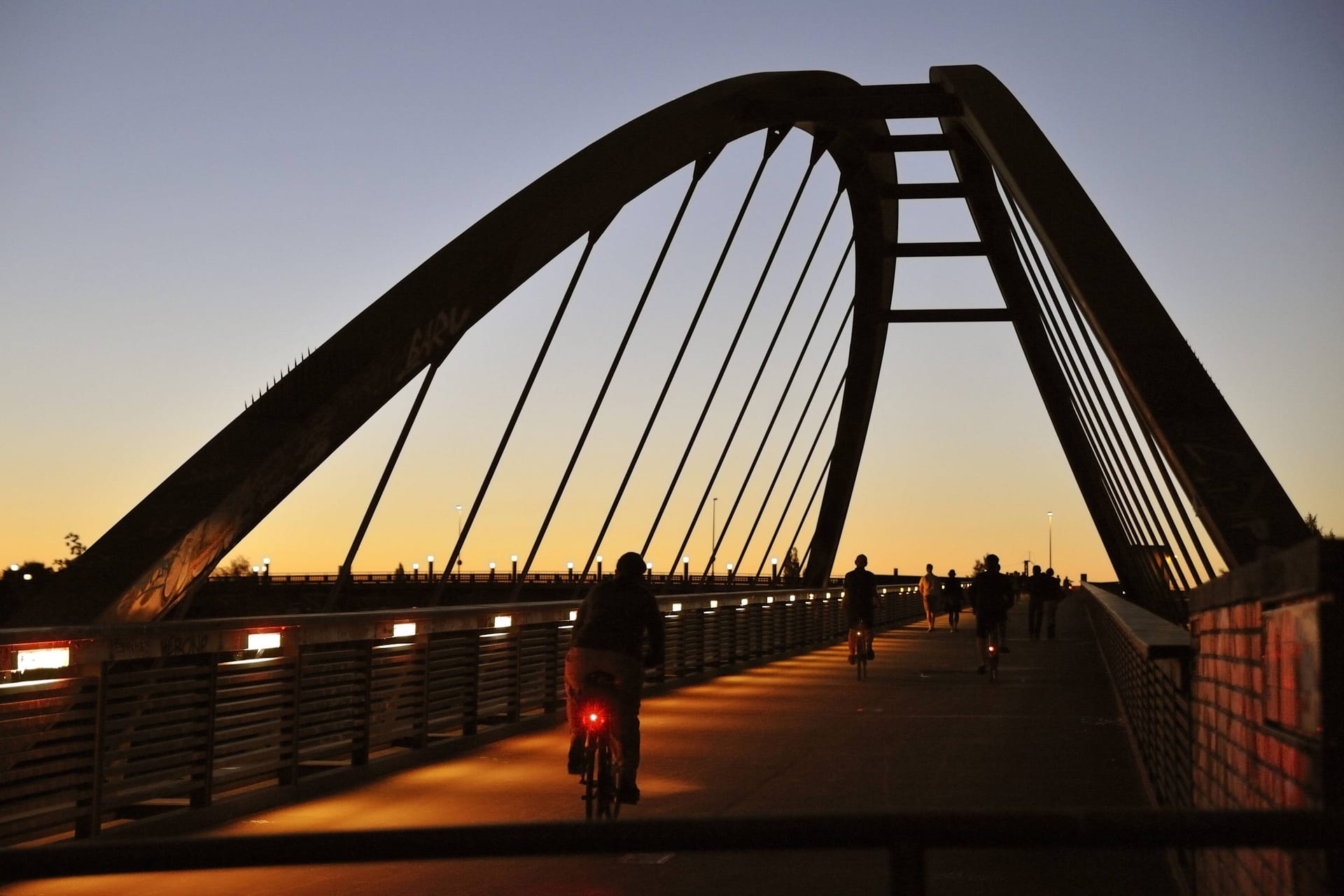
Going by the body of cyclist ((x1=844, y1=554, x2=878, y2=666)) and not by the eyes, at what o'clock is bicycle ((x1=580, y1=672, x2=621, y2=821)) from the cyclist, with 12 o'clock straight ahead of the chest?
The bicycle is roughly at 6 o'clock from the cyclist.

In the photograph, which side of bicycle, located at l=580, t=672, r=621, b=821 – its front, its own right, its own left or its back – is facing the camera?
back

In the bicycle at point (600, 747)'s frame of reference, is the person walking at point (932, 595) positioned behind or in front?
in front

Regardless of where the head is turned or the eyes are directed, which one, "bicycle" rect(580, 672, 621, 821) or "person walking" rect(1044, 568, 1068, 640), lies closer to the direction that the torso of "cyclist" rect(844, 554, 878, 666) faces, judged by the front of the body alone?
the person walking

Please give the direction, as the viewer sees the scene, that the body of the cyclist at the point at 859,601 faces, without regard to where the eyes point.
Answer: away from the camera

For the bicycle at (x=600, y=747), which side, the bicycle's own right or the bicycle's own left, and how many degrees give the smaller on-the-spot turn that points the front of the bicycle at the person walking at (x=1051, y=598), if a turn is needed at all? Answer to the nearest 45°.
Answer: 0° — it already faces them

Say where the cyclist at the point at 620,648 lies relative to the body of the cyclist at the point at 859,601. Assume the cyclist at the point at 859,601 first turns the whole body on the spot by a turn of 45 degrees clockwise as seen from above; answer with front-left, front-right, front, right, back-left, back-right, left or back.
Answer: back-right

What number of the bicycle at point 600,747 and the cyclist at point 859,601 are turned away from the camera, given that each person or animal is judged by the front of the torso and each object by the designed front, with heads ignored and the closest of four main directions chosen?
2

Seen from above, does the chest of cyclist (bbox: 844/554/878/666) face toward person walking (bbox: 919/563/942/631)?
yes

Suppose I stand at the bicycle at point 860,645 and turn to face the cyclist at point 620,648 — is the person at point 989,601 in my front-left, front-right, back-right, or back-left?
back-left

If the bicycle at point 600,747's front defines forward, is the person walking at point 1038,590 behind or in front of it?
in front
